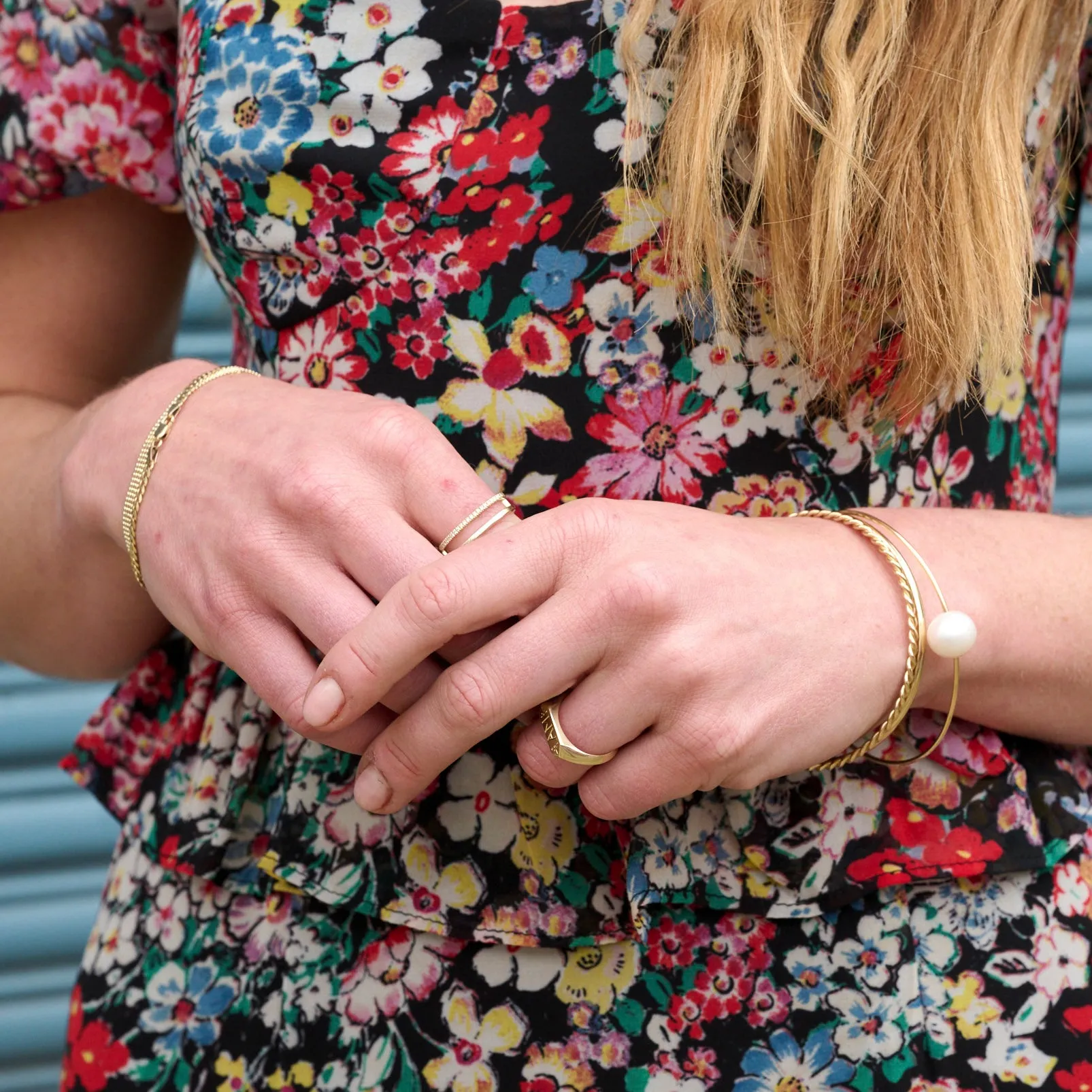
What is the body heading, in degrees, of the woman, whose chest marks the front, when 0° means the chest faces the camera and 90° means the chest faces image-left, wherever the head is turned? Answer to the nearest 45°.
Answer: approximately 0°
